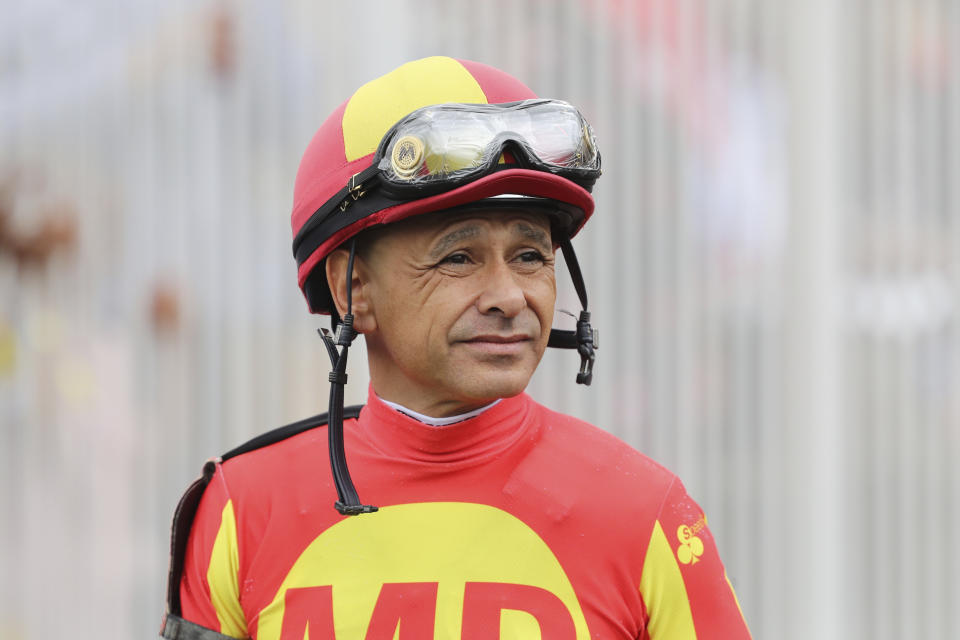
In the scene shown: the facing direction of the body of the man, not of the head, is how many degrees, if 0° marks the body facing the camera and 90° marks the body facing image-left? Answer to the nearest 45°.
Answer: approximately 0°

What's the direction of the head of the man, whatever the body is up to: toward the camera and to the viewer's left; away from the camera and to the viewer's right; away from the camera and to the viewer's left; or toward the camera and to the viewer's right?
toward the camera and to the viewer's right

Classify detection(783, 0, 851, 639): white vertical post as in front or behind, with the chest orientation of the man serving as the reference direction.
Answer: behind
